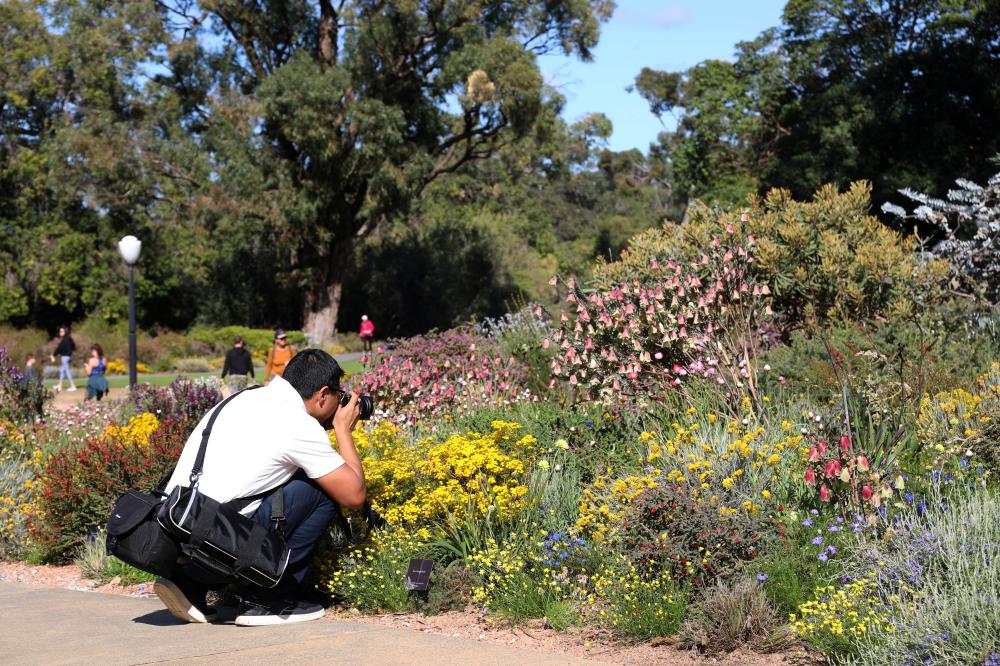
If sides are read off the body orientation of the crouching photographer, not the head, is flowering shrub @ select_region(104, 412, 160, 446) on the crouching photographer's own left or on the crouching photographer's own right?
on the crouching photographer's own left

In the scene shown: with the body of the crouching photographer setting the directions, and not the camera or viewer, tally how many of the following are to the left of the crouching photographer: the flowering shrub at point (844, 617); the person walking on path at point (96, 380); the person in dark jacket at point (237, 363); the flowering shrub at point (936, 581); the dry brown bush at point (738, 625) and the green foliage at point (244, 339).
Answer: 3

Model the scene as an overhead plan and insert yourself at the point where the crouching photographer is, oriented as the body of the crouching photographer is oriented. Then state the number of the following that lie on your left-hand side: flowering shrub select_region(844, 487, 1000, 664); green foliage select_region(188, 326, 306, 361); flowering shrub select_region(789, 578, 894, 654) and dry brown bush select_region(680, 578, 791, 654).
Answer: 1

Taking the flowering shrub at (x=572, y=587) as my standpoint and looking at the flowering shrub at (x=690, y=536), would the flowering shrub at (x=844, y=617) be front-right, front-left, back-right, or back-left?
front-right

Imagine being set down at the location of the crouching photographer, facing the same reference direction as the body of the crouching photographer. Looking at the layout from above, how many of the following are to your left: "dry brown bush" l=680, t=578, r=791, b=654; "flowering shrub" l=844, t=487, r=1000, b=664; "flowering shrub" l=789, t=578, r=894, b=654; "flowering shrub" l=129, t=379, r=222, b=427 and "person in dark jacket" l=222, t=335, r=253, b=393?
2

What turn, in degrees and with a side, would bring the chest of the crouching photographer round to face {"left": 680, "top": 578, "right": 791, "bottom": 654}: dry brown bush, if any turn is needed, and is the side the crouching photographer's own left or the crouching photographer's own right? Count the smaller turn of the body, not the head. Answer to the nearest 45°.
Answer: approximately 45° to the crouching photographer's own right

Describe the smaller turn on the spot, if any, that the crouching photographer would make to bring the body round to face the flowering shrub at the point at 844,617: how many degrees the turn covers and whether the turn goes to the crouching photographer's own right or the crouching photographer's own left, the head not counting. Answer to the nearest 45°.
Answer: approximately 45° to the crouching photographer's own right

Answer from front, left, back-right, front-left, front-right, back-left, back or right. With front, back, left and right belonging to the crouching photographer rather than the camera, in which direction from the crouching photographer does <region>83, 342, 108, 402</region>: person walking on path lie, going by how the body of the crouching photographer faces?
left

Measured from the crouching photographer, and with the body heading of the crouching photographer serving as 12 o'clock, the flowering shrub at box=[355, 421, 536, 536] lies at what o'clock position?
The flowering shrub is roughly at 11 o'clock from the crouching photographer.

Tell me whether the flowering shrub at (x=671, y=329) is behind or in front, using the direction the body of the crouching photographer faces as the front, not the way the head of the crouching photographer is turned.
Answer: in front

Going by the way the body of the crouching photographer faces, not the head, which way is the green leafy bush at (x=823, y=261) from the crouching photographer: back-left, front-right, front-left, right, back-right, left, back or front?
front-left

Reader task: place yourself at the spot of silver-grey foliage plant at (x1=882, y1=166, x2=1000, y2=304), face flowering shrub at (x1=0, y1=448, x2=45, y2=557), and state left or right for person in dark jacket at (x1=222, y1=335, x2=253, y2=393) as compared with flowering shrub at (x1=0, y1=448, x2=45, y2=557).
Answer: right

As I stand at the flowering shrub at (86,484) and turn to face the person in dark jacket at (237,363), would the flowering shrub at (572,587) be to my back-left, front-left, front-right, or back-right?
back-right

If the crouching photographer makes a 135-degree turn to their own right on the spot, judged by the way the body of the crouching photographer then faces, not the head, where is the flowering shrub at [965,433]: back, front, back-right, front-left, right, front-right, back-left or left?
back-left

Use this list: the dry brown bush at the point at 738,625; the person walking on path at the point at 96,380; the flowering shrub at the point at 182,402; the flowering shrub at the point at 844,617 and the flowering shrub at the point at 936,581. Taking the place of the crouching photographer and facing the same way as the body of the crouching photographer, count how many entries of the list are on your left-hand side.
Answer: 2

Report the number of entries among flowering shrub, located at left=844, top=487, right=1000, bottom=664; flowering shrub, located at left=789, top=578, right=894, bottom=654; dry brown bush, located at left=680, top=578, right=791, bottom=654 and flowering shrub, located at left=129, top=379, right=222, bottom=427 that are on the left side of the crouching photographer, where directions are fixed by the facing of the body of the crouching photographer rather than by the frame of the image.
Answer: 1

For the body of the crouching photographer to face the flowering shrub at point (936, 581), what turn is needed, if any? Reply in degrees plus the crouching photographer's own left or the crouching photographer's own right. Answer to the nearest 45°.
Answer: approximately 45° to the crouching photographer's own right

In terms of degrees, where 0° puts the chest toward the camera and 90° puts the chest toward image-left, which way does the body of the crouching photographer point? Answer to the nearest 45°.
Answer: approximately 270°

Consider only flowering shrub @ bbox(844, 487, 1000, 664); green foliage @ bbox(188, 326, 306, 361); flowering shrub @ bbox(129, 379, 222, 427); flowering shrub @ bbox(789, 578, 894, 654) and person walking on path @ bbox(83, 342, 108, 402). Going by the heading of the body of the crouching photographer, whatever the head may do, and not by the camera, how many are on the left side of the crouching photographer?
3
